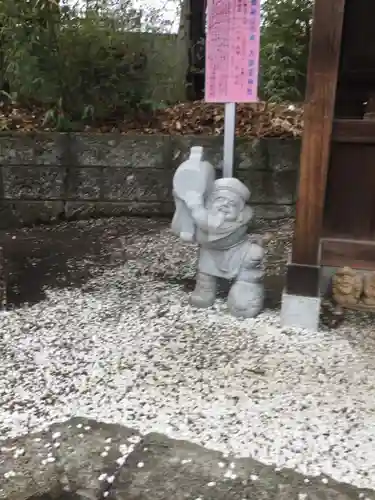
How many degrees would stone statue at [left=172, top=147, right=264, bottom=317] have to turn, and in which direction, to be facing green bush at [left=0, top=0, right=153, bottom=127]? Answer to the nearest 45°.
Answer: approximately 90° to its right

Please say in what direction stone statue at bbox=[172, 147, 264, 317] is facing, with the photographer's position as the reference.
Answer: facing the viewer and to the left of the viewer

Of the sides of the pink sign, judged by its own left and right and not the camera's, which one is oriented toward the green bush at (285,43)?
back

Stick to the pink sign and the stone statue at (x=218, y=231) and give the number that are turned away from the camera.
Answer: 0

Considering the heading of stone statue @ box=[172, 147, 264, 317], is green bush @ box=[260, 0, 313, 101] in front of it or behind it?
behind

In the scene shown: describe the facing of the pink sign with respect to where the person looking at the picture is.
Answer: facing the viewer
